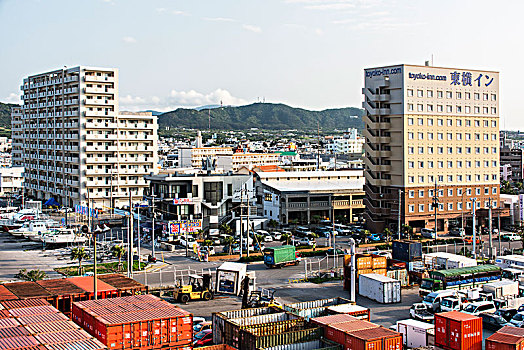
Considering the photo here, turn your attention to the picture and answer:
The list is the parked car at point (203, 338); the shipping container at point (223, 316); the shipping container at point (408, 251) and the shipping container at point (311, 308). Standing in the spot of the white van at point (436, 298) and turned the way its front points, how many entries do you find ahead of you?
3

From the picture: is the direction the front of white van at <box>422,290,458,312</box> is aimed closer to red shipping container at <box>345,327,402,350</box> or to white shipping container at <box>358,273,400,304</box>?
the red shipping container

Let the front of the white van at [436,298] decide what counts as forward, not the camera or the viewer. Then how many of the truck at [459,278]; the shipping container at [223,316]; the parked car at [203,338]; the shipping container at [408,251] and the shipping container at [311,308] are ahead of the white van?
3

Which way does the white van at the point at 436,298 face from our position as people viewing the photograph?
facing the viewer and to the left of the viewer

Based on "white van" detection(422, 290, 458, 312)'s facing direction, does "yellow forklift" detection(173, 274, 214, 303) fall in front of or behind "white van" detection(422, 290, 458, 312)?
in front

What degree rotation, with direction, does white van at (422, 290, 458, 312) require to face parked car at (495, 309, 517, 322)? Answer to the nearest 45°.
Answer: approximately 90° to its left

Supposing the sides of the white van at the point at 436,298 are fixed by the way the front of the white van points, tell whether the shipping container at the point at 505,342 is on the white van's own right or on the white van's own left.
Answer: on the white van's own left

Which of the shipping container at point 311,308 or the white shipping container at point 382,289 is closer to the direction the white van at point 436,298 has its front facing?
the shipping container

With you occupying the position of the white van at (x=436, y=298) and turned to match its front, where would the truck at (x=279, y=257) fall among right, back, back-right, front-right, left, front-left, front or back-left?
right

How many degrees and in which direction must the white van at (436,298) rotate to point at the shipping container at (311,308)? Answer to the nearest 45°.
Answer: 0° — it already faces it

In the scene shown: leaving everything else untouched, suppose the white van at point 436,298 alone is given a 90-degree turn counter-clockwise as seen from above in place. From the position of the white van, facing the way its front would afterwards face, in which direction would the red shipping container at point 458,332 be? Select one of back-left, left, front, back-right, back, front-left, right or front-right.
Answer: front-right

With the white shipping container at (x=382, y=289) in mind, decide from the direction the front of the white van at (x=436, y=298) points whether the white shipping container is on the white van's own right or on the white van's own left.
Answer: on the white van's own right

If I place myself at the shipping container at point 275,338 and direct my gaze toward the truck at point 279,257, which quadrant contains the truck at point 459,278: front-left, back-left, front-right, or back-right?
front-right

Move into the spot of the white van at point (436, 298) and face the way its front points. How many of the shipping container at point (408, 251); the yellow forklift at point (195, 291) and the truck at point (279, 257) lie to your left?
0

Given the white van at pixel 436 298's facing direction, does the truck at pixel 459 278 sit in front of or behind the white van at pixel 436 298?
behind

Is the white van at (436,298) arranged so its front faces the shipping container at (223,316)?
yes
